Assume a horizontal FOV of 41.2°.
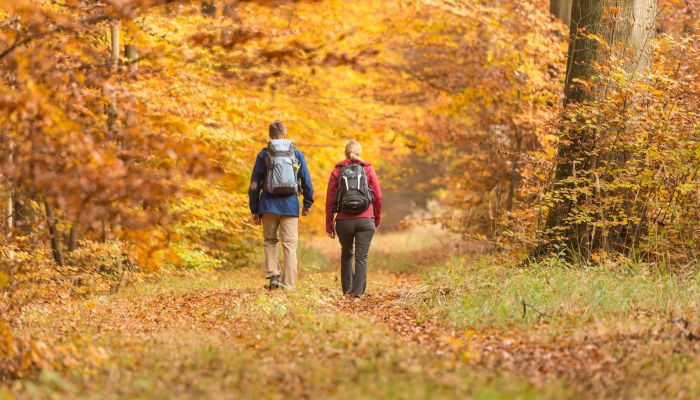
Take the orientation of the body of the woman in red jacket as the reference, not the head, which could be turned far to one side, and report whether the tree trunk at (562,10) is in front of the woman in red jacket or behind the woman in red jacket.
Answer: in front

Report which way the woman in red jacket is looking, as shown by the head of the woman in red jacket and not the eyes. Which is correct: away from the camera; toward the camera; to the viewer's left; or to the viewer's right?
away from the camera

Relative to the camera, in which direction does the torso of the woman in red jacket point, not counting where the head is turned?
away from the camera

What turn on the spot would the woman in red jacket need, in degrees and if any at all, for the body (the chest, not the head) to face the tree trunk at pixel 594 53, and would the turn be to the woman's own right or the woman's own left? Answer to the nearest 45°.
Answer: approximately 90° to the woman's own right

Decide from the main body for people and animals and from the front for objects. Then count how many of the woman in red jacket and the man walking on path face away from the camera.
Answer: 2

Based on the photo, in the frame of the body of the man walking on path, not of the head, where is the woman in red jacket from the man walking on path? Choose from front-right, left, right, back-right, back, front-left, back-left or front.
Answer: right

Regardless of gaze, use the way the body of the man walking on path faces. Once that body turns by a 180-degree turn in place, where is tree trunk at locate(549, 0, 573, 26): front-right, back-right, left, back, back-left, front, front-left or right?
back-left

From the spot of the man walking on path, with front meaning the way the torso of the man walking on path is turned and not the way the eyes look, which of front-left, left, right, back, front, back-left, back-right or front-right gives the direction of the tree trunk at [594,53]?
right

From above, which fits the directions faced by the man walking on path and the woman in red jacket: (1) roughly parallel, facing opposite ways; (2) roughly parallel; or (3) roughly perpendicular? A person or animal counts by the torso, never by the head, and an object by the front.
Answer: roughly parallel

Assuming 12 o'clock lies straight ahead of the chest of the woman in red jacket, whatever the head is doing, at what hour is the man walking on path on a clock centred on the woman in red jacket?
The man walking on path is roughly at 9 o'clock from the woman in red jacket.

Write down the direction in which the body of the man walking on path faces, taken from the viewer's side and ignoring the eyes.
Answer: away from the camera

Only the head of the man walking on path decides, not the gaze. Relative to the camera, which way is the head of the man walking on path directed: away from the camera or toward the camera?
away from the camera
